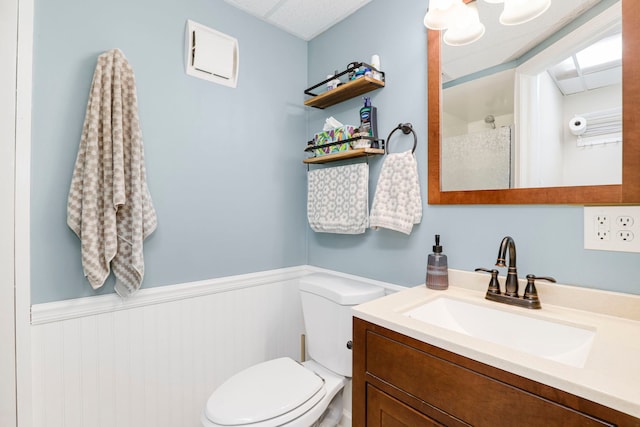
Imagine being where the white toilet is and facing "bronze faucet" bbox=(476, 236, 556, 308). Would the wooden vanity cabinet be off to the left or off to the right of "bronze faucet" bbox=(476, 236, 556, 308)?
right

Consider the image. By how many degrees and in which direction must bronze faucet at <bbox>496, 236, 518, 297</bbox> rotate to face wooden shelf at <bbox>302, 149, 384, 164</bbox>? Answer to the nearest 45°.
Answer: approximately 45° to its right

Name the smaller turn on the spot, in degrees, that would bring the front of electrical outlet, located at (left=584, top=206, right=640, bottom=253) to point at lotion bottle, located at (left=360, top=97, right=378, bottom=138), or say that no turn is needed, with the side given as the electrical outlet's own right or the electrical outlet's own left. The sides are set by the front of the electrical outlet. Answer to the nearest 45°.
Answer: approximately 90° to the electrical outlet's own right

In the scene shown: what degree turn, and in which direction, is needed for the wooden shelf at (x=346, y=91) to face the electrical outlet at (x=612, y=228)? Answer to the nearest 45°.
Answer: approximately 90° to its left

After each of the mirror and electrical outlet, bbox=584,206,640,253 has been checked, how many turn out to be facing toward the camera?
2

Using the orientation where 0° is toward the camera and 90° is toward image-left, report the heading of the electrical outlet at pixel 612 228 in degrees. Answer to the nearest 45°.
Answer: approximately 0°

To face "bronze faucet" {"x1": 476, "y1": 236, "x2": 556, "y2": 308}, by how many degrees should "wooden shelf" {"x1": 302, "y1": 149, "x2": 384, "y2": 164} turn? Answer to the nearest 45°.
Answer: approximately 90° to its left

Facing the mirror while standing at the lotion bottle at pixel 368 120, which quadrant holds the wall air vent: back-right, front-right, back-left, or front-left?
back-right

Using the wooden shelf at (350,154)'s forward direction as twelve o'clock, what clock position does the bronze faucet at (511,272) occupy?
The bronze faucet is roughly at 9 o'clock from the wooden shelf.

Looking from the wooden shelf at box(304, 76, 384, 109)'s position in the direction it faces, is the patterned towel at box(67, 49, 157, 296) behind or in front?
in front

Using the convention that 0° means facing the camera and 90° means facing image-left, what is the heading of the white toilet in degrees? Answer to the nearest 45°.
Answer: approximately 45°
